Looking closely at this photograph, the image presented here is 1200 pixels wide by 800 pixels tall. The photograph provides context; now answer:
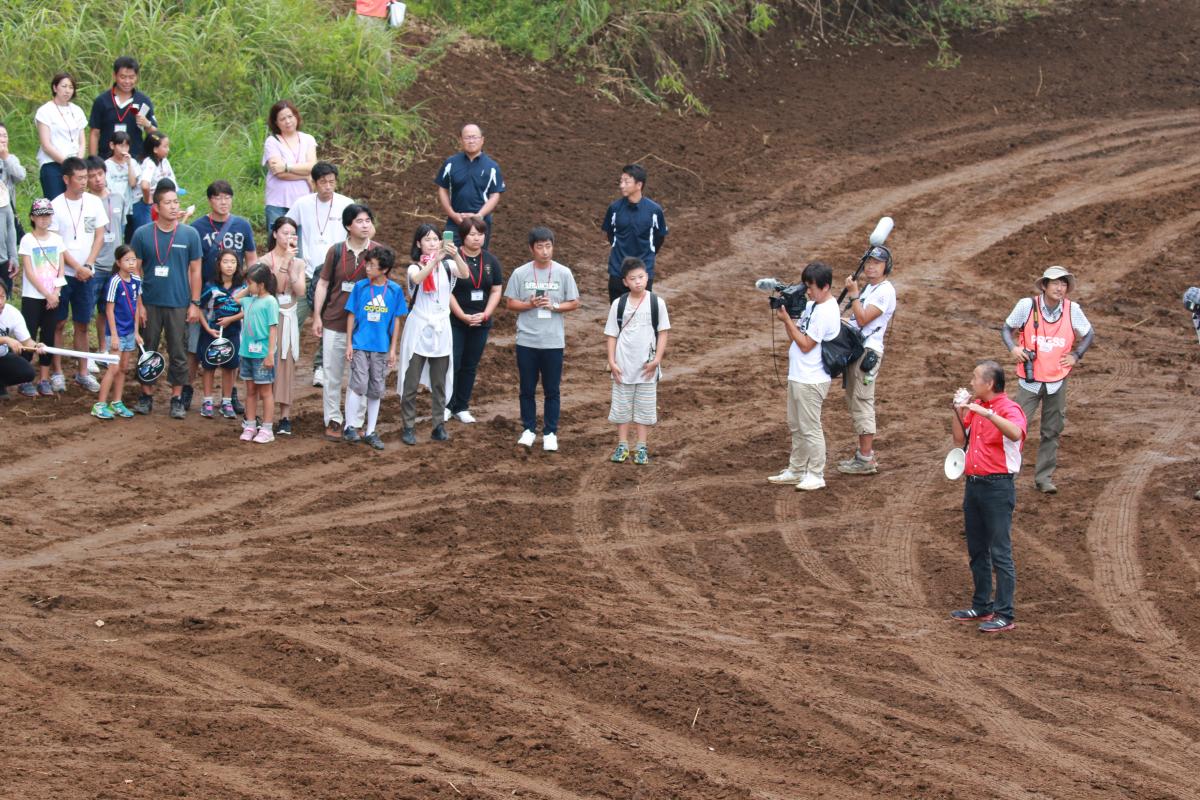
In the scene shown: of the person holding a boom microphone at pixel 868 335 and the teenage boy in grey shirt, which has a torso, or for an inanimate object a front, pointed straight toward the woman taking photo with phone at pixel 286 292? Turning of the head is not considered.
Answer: the person holding a boom microphone

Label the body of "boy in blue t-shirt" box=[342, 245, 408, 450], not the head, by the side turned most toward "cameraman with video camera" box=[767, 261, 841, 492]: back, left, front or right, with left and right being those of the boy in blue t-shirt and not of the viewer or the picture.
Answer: left

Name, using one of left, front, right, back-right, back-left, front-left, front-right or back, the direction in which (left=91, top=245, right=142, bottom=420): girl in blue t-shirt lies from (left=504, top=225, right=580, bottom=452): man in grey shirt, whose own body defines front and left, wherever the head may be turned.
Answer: right

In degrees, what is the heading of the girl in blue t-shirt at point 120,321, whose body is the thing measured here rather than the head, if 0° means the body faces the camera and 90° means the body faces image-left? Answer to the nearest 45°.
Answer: approximately 315°

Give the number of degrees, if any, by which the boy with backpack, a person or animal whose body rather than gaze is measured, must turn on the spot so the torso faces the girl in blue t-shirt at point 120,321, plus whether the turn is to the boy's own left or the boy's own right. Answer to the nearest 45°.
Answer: approximately 90° to the boy's own right

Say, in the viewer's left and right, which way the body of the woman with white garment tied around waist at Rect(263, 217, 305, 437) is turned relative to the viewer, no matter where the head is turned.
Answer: facing the viewer and to the right of the viewer

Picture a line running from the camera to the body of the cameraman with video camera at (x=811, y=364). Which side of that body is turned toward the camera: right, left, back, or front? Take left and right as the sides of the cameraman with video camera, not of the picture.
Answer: left

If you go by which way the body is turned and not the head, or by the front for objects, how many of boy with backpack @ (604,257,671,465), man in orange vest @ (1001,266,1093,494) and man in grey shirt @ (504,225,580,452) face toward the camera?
3

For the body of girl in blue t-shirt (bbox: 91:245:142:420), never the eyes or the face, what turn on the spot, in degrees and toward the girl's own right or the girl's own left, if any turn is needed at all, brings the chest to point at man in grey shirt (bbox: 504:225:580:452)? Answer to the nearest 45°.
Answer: approximately 45° to the girl's own left

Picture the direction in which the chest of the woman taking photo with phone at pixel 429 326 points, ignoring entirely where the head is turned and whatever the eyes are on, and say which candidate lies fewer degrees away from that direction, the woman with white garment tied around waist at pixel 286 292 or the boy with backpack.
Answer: the boy with backpack

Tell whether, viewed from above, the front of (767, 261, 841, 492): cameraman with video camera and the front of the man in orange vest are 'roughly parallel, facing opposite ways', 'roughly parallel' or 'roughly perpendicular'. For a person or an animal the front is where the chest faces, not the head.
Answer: roughly perpendicular

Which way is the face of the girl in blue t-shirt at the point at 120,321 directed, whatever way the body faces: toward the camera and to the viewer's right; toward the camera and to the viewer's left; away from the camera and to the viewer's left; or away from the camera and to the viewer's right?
toward the camera and to the viewer's right

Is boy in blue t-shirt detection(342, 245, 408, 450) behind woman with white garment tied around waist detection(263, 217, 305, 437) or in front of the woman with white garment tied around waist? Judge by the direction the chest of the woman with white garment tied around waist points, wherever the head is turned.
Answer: in front

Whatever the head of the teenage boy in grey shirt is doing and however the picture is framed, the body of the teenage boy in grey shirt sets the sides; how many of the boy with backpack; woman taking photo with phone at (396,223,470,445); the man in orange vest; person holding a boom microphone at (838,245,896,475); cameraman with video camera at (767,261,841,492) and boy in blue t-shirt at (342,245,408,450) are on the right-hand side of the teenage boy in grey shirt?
2
